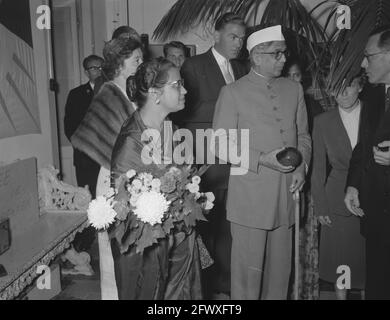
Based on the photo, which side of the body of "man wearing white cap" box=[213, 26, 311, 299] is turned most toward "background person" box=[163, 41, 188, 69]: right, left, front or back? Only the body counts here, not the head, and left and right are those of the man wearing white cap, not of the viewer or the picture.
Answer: back

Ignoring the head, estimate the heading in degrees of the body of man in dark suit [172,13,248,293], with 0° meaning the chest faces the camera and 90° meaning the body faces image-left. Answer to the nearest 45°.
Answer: approximately 315°

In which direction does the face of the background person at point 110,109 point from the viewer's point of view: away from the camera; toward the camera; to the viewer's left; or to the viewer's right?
to the viewer's right

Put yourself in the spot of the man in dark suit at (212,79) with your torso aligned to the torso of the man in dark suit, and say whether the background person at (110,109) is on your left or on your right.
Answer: on your right

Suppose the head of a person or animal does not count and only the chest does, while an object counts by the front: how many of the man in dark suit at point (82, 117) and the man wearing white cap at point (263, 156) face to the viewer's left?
0

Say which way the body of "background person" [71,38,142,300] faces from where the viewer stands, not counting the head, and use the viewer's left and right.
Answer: facing to the right of the viewer

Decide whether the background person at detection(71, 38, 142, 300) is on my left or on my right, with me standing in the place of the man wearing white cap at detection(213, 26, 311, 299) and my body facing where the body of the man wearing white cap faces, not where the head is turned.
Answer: on my right

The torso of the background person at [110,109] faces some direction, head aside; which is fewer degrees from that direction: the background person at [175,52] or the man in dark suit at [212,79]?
the man in dark suit

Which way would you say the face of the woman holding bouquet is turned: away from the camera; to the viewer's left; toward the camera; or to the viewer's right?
to the viewer's right

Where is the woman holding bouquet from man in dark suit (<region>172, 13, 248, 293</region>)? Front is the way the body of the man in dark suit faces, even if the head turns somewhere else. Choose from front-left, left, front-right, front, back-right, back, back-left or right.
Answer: front-right

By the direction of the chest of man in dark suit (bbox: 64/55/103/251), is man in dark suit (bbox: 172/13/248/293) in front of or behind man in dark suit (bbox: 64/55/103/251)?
in front

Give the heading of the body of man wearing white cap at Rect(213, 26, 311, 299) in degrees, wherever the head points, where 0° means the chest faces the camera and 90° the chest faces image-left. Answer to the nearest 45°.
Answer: approximately 315°

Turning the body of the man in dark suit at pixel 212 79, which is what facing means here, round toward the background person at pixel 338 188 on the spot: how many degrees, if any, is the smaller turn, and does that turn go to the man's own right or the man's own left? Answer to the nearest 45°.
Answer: approximately 45° to the man's own left
